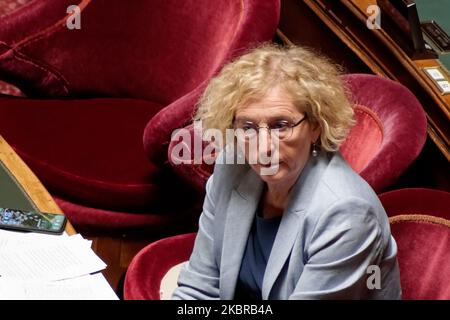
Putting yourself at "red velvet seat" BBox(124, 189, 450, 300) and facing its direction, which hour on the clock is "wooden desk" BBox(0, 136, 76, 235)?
The wooden desk is roughly at 2 o'clock from the red velvet seat.

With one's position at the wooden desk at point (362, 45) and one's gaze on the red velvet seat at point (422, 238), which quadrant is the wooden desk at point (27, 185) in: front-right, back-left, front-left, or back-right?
front-right

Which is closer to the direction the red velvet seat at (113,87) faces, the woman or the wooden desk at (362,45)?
the woman

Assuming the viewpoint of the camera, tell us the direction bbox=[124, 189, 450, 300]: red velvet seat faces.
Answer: facing the viewer and to the left of the viewer

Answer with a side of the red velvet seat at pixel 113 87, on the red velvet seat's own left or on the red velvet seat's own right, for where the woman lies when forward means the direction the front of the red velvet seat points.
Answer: on the red velvet seat's own left

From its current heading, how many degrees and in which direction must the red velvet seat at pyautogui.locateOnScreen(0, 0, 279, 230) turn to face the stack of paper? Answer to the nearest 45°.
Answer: approximately 45° to its left

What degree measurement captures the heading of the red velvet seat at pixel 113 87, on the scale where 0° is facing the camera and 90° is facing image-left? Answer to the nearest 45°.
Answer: approximately 45°

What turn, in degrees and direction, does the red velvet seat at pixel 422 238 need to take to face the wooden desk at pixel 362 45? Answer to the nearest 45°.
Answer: approximately 135° to its right

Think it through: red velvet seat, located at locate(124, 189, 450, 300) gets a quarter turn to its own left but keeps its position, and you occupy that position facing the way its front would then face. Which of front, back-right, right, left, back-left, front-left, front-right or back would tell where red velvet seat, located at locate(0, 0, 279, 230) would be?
back

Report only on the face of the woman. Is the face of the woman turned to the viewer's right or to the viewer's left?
to the viewer's left
